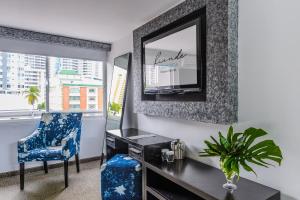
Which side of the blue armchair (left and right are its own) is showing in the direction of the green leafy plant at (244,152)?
left

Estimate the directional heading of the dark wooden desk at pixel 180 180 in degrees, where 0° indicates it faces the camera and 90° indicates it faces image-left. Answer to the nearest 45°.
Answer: approximately 45°

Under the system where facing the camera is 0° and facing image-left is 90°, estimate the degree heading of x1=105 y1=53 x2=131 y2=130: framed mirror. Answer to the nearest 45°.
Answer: approximately 45°

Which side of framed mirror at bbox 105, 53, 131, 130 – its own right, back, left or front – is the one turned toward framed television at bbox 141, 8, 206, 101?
left

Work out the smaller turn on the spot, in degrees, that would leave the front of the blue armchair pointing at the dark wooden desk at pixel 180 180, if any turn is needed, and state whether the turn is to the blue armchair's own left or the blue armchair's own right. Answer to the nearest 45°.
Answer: approximately 90° to the blue armchair's own left

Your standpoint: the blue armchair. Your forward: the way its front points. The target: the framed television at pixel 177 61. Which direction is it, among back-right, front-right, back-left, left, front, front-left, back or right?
left

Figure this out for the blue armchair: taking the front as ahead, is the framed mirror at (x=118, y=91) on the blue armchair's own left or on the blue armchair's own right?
on the blue armchair's own left
